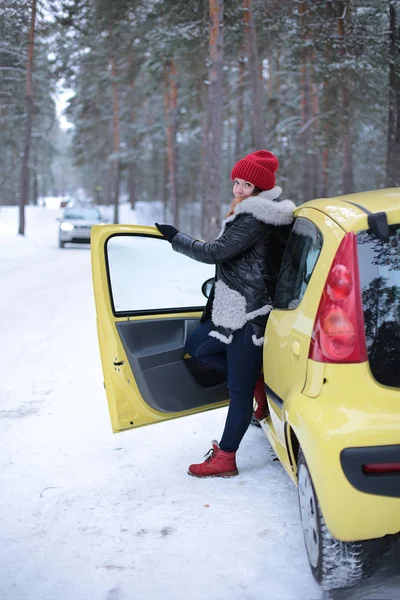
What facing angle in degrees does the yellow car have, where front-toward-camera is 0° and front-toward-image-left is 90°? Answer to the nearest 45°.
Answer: approximately 180°

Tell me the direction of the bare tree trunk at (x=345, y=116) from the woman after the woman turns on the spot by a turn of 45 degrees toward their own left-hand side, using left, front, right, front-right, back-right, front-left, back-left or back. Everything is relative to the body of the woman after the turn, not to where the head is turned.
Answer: back-right

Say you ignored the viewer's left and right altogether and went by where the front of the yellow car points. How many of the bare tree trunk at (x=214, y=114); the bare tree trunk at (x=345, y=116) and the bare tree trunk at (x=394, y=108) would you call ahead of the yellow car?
3

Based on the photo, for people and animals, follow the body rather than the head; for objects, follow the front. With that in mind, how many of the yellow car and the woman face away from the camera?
1

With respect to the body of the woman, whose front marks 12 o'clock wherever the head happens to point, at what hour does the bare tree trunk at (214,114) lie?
The bare tree trunk is roughly at 3 o'clock from the woman.

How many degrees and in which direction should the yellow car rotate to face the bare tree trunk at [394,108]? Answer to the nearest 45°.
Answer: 0° — it already faces it

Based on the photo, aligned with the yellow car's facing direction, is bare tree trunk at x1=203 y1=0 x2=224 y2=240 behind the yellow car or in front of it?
in front

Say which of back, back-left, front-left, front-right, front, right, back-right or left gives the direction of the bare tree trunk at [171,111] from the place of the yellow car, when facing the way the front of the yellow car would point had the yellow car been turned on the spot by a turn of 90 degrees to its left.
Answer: right

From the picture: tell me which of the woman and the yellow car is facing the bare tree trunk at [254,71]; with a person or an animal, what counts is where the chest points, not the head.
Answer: the yellow car
